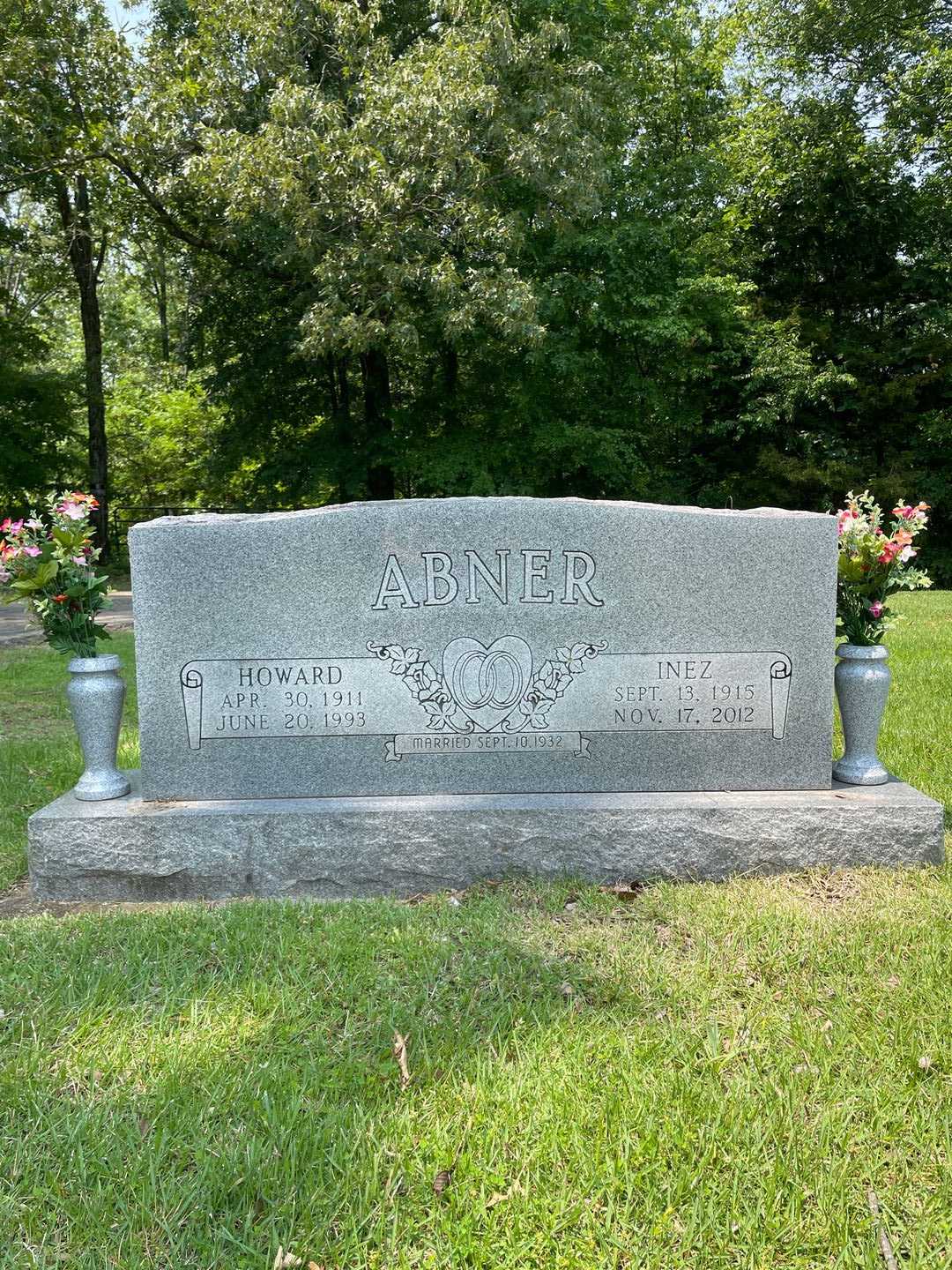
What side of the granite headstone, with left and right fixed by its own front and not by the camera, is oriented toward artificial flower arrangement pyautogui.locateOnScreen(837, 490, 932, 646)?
left

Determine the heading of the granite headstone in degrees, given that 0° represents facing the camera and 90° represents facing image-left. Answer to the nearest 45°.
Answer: approximately 0°

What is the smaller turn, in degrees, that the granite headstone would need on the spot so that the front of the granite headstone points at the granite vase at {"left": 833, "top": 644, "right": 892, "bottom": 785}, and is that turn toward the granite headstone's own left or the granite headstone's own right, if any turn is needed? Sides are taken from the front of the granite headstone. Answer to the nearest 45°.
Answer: approximately 90° to the granite headstone's own left

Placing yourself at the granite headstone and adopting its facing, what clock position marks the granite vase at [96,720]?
The granite vase is roughly at 3 o'clock from the granite headstone.

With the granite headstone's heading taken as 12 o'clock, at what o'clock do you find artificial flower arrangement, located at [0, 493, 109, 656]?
The artificial flower arrangement is roughly at 3 o'clock from the granite headstone.
